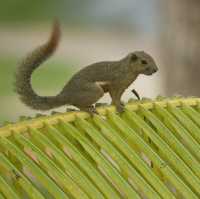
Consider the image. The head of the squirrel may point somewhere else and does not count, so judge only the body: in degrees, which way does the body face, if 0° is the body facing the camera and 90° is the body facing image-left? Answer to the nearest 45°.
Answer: approximately 270°
